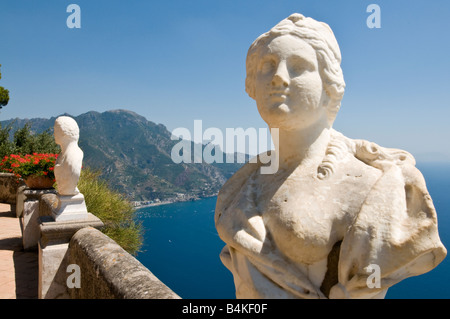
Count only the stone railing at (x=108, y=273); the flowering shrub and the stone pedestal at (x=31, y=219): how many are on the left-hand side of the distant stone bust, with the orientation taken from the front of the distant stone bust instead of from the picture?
1
